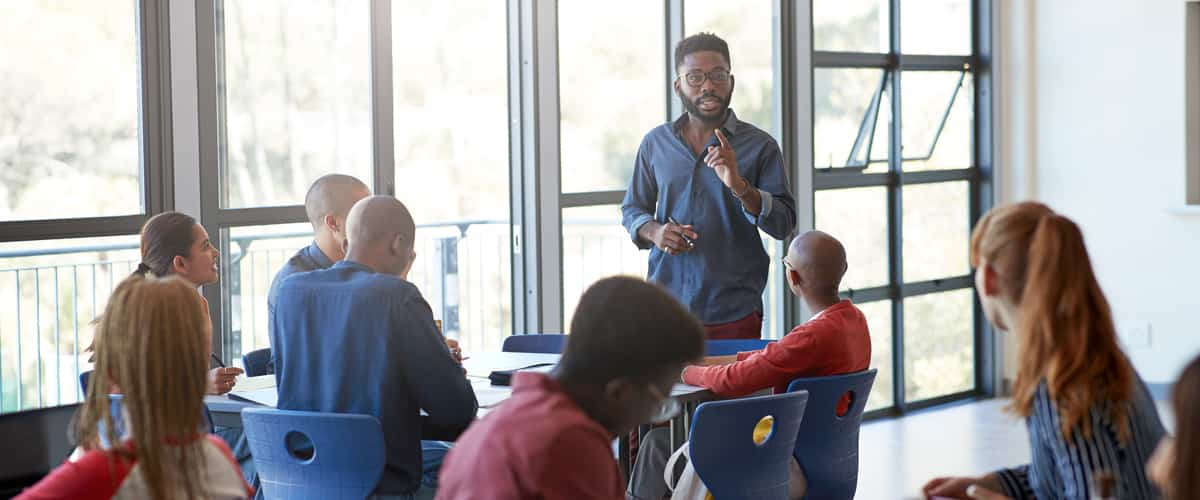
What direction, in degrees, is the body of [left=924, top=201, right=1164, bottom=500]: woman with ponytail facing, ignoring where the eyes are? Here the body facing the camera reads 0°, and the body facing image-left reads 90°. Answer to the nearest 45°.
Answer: approximately 135°

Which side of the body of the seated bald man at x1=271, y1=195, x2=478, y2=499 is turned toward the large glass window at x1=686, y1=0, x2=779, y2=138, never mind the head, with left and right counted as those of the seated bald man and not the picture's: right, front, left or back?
front

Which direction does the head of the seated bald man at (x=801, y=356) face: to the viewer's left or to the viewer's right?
to the viewer's left

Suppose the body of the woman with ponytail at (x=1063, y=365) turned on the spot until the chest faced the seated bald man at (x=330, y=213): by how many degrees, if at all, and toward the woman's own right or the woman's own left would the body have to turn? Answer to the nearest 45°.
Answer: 0° — they already face them

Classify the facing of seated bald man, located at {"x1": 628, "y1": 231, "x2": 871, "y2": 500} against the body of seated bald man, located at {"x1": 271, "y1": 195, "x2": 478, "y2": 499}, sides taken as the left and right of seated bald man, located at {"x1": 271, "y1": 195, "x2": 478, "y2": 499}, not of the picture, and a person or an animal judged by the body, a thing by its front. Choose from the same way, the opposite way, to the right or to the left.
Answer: to the left

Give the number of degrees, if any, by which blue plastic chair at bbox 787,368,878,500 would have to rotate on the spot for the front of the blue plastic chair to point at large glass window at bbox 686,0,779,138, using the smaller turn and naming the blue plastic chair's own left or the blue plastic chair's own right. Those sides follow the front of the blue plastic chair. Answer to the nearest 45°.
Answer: approximately 45° to the blue plastic chair's own right

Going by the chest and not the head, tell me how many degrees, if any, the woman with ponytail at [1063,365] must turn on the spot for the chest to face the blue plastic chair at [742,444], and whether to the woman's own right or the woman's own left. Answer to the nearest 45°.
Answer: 0° — they already face it

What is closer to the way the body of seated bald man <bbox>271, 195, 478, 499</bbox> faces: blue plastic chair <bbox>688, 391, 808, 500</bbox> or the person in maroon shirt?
the blue plastic chair

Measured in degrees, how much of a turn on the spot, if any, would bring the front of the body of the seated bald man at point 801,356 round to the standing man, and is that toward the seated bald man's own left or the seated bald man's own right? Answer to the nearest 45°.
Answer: approximately 45° to the seated bald man's own right

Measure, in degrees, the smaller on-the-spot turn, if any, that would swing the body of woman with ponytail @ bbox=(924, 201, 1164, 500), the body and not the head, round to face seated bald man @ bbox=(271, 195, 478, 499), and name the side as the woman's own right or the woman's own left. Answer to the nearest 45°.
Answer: approximately 45° to the woman's own left

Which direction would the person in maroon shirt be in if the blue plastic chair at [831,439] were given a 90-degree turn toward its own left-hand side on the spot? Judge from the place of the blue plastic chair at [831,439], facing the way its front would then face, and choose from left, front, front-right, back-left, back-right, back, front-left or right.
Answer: front-left

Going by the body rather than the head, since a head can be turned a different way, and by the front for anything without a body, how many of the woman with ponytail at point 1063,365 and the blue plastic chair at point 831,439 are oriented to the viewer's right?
0

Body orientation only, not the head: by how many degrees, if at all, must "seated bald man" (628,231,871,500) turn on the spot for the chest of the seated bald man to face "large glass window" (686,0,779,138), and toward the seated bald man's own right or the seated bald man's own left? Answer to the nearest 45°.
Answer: approximately 45° to the seated bald man's own right

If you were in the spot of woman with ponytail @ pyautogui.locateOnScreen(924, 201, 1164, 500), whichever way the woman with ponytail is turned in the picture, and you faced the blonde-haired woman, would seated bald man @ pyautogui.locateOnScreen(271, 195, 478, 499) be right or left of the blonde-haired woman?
right

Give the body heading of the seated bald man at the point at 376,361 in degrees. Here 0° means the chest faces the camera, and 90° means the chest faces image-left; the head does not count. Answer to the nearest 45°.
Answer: approximately 225°

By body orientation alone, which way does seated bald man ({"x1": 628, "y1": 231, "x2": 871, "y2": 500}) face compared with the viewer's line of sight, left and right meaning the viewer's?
facing away from the viewer and to the left of the viewer

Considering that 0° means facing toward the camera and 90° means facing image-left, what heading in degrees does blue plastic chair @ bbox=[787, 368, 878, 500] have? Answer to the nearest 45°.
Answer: approximately 135°
